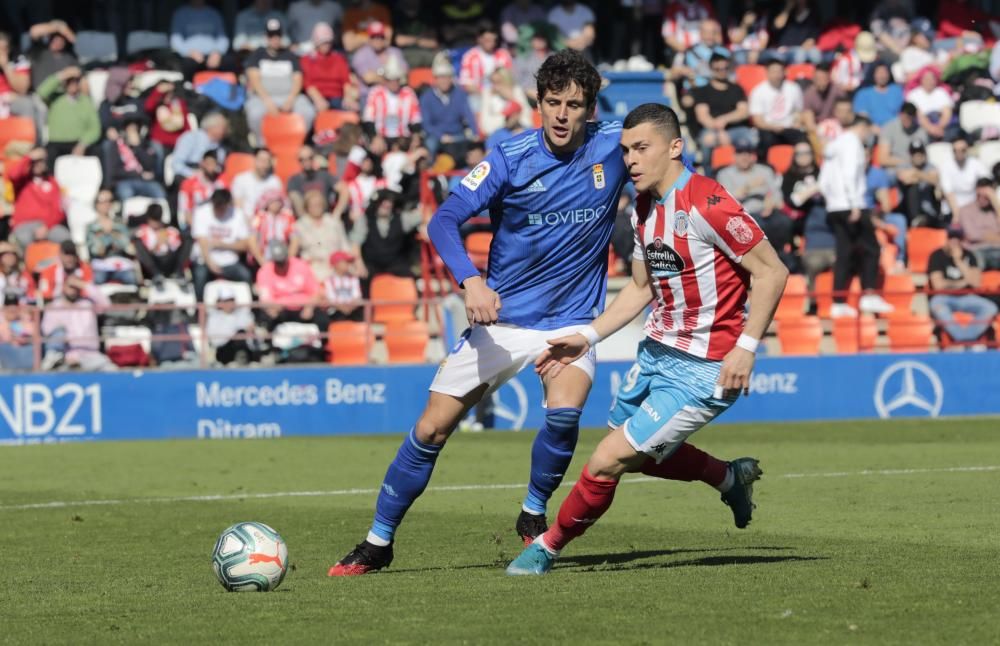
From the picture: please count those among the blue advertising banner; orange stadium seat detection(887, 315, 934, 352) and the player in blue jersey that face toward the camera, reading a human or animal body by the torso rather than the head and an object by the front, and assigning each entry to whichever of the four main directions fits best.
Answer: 3

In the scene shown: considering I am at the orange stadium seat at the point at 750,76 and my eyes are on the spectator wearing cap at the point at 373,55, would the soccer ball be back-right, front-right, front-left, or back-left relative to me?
front-left

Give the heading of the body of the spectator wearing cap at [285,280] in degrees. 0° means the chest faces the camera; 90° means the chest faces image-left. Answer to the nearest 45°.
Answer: approximately 0°

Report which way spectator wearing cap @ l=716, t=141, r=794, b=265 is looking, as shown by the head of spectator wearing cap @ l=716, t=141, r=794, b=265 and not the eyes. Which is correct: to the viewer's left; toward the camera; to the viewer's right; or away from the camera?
toward the camera

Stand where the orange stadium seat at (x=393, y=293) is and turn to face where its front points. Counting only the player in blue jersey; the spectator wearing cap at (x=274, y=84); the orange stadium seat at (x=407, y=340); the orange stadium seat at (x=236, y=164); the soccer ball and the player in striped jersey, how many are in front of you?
4

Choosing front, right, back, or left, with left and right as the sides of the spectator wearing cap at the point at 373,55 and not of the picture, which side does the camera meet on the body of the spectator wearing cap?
front

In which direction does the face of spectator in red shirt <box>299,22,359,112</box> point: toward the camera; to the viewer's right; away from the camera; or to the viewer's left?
toward the camera

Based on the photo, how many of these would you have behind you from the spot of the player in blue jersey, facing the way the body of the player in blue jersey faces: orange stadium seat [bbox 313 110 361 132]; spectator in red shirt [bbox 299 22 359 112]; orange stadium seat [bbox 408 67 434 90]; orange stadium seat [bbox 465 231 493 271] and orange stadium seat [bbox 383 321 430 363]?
5

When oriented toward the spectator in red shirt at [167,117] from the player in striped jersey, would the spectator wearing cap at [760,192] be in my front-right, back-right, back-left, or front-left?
front-right

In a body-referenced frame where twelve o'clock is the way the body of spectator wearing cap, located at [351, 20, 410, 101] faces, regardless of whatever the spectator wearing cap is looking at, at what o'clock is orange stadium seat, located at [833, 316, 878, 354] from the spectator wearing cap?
The orange stadium seat is roughly at 10 o'clock from the spectator wearing cap.

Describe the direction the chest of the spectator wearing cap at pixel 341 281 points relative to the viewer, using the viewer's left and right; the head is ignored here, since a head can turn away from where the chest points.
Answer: facing the viewer

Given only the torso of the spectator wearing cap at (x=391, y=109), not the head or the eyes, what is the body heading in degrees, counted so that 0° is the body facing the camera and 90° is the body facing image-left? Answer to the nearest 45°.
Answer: approximately 0°

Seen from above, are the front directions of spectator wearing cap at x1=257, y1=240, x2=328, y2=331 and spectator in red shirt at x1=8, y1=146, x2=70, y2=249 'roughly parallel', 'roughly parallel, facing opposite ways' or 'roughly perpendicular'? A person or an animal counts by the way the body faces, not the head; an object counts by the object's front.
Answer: roughly parallel

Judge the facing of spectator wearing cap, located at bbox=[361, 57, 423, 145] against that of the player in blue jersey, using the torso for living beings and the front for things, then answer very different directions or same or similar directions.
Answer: same or similar directions

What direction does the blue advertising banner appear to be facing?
toward the camera

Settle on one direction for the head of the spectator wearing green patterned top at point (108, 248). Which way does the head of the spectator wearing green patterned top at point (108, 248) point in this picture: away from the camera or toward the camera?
toward the camera

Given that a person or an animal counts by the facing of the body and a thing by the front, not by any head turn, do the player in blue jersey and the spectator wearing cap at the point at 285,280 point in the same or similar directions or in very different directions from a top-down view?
same or similar directions
